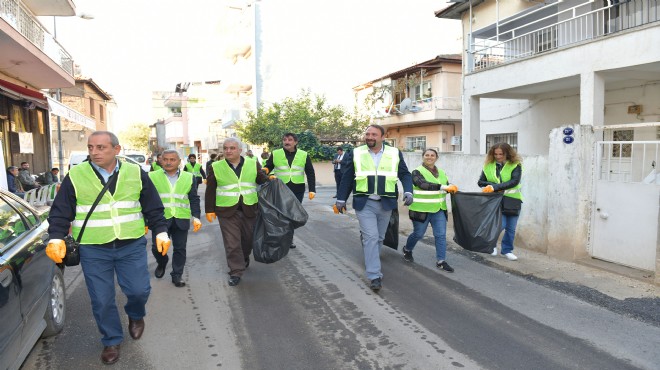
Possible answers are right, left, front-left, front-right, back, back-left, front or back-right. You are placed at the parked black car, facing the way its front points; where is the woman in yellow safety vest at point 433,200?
back-left

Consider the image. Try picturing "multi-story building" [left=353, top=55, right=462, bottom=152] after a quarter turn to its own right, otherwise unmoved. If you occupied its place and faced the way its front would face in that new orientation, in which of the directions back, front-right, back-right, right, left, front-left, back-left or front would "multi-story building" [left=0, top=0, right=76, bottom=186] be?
left

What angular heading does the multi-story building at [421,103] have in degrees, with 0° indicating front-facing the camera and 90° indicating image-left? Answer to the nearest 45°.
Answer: approximately 45°

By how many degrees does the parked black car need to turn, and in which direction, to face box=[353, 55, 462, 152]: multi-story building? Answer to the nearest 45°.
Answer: approximately 180°

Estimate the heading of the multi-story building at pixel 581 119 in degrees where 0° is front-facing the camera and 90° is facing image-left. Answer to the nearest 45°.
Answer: approximately 45°

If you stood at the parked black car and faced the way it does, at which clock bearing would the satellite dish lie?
The satellite dish is roughly at 6 o'clock from the parked black car.

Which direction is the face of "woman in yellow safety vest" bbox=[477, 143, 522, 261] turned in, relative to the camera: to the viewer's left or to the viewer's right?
to the viewer's left

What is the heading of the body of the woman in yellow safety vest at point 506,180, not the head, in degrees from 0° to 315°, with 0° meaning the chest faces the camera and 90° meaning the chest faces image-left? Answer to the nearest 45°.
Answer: approximately 45°

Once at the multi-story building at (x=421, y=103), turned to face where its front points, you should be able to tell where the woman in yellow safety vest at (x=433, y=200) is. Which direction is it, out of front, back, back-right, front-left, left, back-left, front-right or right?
front-left

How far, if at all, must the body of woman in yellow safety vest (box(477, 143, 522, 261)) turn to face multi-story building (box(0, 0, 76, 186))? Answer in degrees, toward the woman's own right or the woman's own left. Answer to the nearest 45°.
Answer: approximately 45° to the woman's own right
